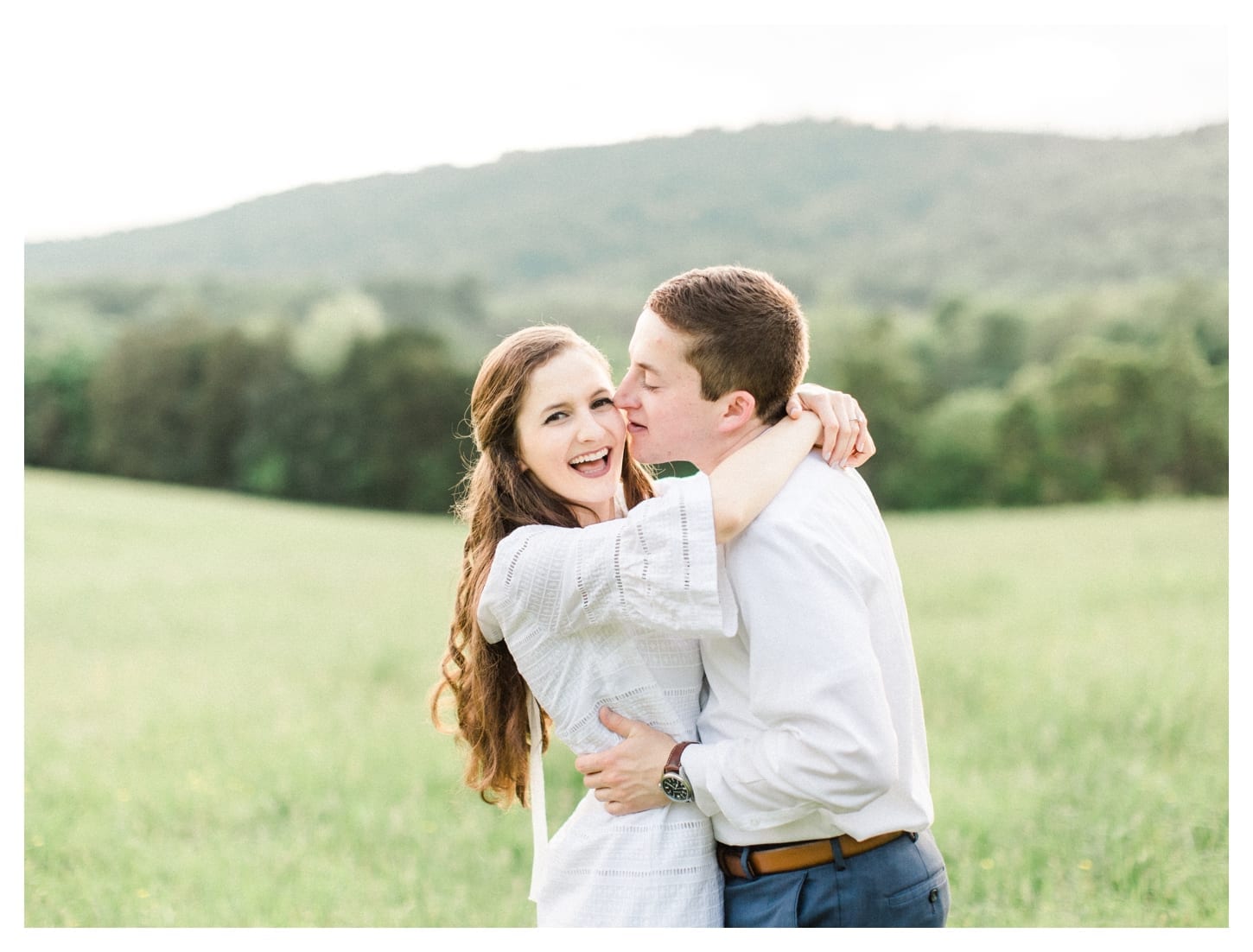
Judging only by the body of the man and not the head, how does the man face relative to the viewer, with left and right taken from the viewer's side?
facing to the left of the viewer

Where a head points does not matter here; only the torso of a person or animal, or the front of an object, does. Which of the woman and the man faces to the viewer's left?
the man

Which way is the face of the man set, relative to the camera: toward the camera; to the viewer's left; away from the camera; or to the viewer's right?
to the viewer's left

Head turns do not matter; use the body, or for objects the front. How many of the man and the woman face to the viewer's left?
1

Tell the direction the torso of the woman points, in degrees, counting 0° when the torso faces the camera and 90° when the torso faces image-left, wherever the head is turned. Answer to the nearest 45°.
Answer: approximately 270°
